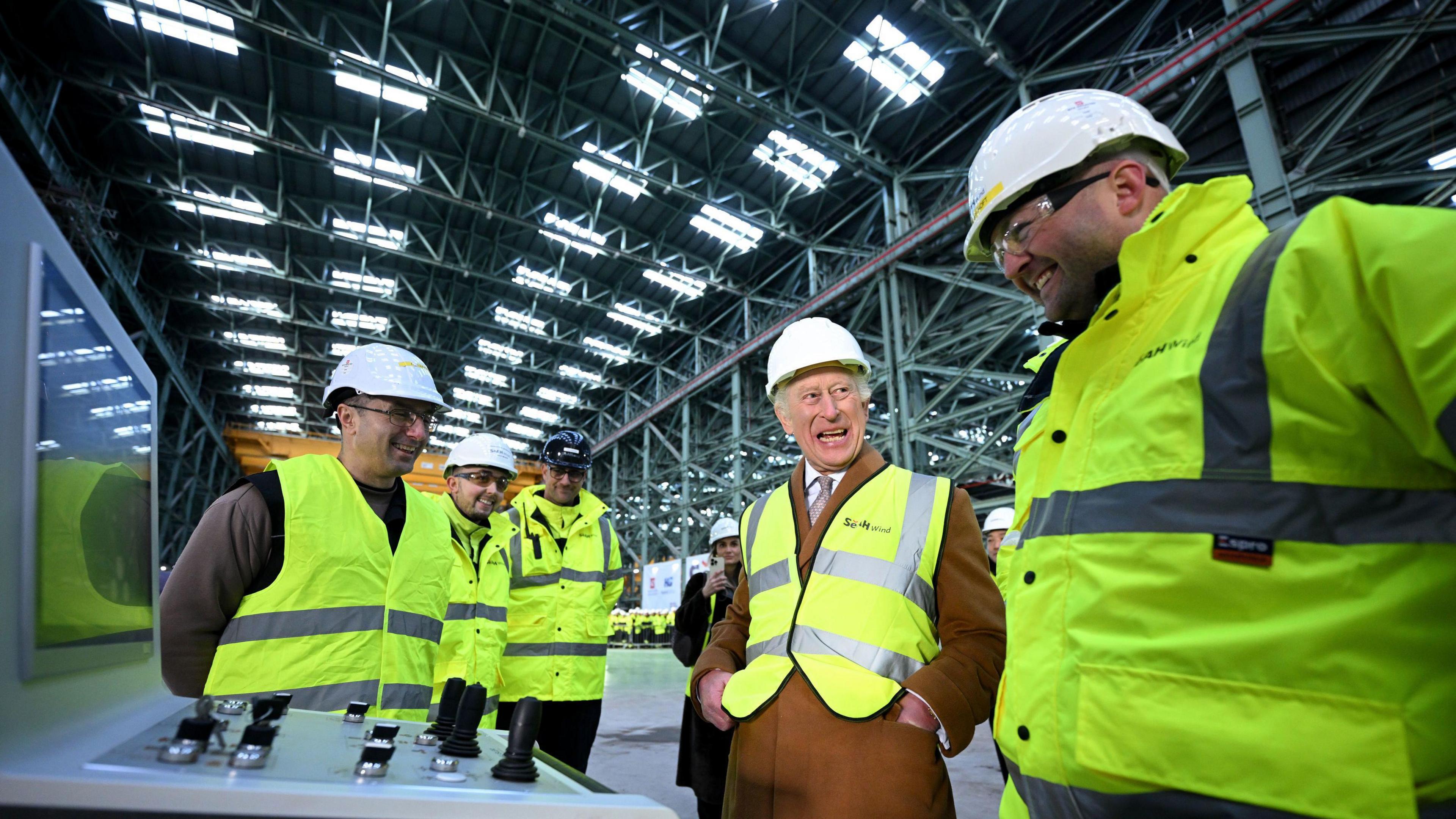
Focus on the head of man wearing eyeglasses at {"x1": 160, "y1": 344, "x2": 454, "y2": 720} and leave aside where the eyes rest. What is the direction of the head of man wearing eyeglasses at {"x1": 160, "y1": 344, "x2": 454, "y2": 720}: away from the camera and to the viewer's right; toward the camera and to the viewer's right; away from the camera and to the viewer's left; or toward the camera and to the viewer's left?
toward the camera and to the viewer's right

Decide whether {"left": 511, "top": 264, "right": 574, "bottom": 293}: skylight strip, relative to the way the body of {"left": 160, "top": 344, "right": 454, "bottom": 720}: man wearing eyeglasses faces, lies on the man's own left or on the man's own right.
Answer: on the man's own left

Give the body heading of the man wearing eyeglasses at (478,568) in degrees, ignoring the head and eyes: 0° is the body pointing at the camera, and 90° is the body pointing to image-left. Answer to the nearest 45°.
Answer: approximately 315°

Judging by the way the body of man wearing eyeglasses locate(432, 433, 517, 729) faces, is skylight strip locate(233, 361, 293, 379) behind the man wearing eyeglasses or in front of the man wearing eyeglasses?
behind

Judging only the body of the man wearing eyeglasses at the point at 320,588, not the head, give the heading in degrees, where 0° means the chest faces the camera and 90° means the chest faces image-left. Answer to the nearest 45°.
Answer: approximately 315°

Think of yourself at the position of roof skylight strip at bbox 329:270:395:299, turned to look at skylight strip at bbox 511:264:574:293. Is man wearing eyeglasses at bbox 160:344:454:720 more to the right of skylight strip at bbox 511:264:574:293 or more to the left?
right

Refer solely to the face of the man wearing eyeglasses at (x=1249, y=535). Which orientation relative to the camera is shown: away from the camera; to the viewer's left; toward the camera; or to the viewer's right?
to the viewer's left

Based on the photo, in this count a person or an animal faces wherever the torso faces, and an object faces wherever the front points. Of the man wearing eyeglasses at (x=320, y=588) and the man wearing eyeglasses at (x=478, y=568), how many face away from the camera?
0

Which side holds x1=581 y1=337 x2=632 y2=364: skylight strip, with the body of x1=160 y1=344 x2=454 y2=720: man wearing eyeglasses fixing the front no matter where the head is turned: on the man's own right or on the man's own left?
on the man's own left

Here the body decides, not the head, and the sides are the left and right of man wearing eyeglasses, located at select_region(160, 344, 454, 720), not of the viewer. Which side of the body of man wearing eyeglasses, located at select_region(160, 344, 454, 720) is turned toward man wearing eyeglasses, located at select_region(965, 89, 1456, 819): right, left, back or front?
front

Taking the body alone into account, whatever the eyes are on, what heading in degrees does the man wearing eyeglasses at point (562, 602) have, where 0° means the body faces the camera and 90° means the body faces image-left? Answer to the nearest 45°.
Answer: approximately 0°

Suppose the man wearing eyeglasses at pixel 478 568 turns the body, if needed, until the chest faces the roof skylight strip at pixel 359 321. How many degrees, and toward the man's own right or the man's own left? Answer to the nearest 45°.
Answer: approximately 135° to the man's own left
